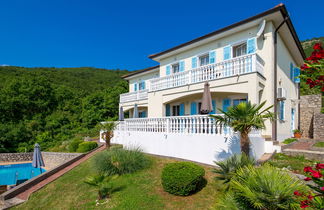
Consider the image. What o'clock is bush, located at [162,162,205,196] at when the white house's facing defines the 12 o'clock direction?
The bush is roughly at 11 o'clock from the white house.

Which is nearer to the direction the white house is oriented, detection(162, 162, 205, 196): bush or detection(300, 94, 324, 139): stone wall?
the bush

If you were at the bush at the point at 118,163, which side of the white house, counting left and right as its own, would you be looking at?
front

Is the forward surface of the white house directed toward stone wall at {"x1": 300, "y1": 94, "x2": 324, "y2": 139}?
no

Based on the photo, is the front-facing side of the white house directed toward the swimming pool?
yes

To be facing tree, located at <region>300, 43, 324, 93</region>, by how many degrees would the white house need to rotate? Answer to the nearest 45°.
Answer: approximately 45° to its left

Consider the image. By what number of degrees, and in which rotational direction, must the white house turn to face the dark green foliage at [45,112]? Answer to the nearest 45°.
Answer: approximately 90° to its right

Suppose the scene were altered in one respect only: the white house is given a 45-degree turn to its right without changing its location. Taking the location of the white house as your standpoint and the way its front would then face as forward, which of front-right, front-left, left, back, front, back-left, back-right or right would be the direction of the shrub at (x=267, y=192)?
left

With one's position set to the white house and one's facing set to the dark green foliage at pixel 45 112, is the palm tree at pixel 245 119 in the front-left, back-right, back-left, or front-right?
back-left
